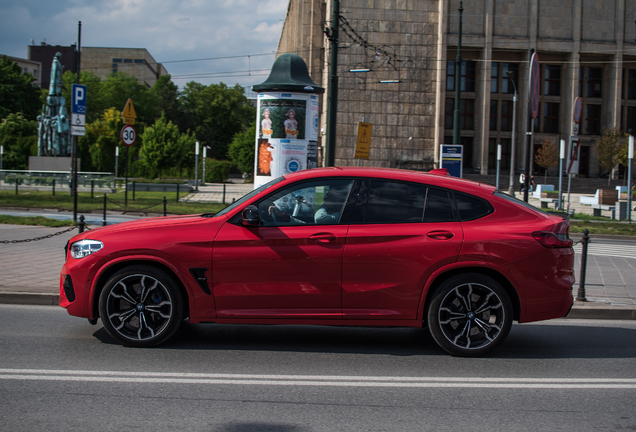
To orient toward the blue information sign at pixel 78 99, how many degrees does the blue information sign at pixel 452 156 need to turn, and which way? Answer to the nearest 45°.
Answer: approximately 90° to its right

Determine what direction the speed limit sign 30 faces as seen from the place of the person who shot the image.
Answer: facing the viewer

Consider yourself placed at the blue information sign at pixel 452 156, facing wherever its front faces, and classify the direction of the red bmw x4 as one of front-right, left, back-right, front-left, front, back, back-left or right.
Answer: front

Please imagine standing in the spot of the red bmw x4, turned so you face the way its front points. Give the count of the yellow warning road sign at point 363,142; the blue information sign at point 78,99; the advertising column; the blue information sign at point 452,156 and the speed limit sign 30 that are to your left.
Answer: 0

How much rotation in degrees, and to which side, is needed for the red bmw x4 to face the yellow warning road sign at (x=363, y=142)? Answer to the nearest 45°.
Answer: approximately 90° to its right

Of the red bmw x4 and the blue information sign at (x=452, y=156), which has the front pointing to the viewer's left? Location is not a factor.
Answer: the red bmw x4

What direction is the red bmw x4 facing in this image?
to the viewer's left

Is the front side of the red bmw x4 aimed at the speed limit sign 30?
no

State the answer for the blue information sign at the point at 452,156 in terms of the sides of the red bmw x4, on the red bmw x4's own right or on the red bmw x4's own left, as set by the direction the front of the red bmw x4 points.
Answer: on the red bmw x4's own right

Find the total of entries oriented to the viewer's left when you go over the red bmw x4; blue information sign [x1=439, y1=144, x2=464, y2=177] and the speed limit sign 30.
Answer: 1

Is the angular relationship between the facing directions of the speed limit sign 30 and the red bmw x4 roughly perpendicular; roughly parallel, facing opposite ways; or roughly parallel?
roughly perpendicular

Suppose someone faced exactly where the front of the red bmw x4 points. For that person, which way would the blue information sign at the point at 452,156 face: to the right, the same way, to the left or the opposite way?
to the left
